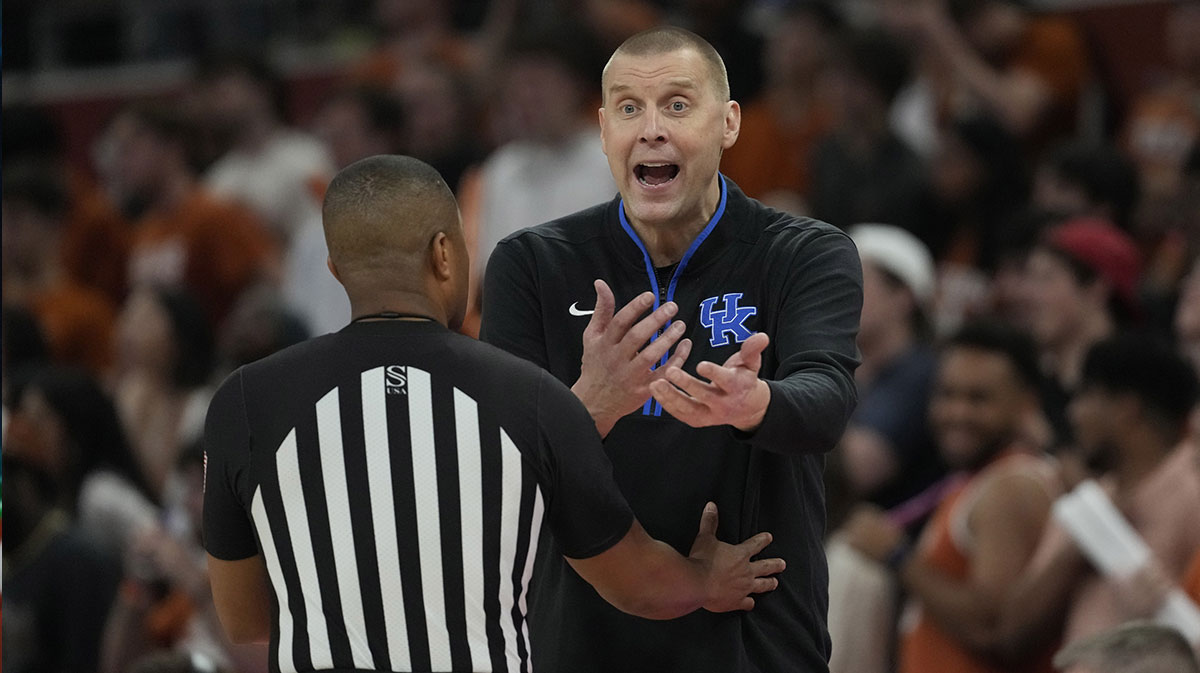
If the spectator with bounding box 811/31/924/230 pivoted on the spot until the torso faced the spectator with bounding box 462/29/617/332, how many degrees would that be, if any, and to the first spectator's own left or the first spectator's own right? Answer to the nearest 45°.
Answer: approximately 45° to the first spectator's own right

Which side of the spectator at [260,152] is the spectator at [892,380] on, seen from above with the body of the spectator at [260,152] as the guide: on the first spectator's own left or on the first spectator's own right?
on the first spectator's own left

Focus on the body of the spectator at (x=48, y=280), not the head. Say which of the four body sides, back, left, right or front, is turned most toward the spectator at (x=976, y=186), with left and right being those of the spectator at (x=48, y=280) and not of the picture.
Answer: left

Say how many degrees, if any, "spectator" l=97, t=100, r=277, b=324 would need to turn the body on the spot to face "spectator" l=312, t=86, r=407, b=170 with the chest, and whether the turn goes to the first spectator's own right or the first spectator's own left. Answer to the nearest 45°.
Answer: approximately 135° to the first spectator's own left

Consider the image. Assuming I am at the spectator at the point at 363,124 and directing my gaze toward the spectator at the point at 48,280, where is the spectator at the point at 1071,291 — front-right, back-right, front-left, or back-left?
back-left

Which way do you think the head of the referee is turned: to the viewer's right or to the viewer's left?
to the viewer's right

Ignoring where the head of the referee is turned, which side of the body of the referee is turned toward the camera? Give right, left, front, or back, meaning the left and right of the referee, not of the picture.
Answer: back

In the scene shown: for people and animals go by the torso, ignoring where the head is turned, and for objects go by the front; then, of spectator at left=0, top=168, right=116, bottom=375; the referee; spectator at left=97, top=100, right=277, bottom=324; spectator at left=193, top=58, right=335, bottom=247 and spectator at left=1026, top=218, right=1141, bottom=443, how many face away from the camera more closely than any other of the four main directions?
1

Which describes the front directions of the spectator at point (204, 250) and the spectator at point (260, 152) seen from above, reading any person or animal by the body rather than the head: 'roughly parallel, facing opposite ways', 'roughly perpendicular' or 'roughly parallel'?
roughly parallel

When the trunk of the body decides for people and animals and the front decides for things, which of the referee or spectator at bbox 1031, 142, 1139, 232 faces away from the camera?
the referee

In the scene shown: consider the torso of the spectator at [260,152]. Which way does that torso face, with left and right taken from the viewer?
facing the viewer and to the left of the viewer

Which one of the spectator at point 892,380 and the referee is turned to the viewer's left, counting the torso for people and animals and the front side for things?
the spectator

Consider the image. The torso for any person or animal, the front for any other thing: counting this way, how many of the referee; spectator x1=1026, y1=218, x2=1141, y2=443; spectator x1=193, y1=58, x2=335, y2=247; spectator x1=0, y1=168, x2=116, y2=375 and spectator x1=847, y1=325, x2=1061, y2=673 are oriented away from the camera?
1
